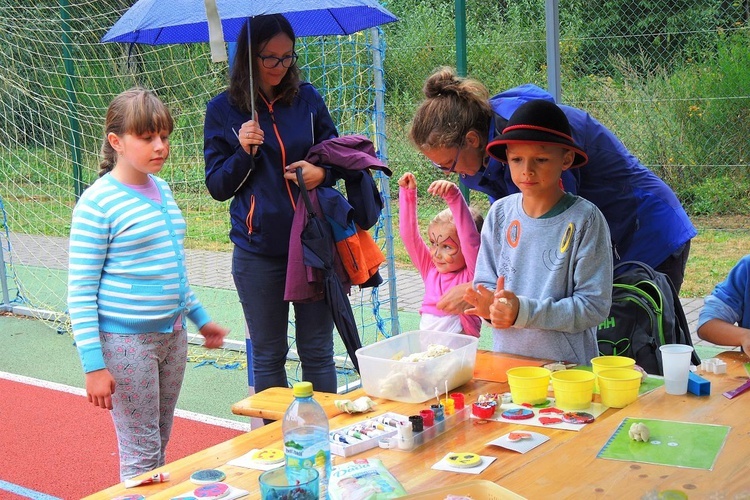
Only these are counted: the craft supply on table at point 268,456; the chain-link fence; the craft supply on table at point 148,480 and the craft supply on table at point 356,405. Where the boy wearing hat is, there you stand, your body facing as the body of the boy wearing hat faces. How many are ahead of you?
3

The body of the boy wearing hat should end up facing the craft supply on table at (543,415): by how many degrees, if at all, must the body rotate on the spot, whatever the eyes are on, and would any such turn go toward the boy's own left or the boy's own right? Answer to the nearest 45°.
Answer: approximately 45° to the boy's own left

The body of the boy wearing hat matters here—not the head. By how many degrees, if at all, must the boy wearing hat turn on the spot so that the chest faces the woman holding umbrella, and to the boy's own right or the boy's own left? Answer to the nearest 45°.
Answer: approximately 90° to the boy's own right

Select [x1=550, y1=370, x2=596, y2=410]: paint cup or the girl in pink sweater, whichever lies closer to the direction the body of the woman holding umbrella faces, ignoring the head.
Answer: the paint cup

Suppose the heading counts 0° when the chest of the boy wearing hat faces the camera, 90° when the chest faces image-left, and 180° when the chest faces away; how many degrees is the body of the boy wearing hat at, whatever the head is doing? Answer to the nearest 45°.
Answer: approximately 45°
